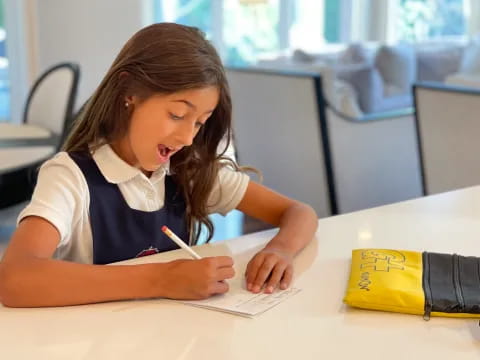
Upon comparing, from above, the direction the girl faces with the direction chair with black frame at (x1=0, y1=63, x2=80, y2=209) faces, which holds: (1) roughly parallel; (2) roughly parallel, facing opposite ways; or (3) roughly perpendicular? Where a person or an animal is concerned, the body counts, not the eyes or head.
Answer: roughly perpendicular

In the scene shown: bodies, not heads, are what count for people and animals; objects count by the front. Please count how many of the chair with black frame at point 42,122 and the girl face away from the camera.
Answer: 0

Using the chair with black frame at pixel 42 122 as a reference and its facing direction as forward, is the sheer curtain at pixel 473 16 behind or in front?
behind

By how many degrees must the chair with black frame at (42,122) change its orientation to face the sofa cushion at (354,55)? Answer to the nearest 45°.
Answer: approximately 180°

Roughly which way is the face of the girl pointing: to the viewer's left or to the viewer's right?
to the viewer's right

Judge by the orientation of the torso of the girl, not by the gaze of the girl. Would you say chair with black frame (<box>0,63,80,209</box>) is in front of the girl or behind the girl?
behind

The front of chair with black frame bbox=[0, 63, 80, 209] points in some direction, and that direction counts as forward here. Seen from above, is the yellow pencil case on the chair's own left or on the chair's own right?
on the chair's own left

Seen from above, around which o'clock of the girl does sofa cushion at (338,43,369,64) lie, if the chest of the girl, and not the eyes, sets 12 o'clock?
The sofa cushion is roughly at 8 o'clock from the girl.

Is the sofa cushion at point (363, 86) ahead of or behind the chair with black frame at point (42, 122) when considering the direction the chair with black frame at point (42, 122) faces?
behind

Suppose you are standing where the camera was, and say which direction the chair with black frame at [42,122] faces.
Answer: facing the viewer and to the left of the viewer

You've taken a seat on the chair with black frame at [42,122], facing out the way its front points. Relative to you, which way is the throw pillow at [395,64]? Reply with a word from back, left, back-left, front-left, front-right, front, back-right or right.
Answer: back
